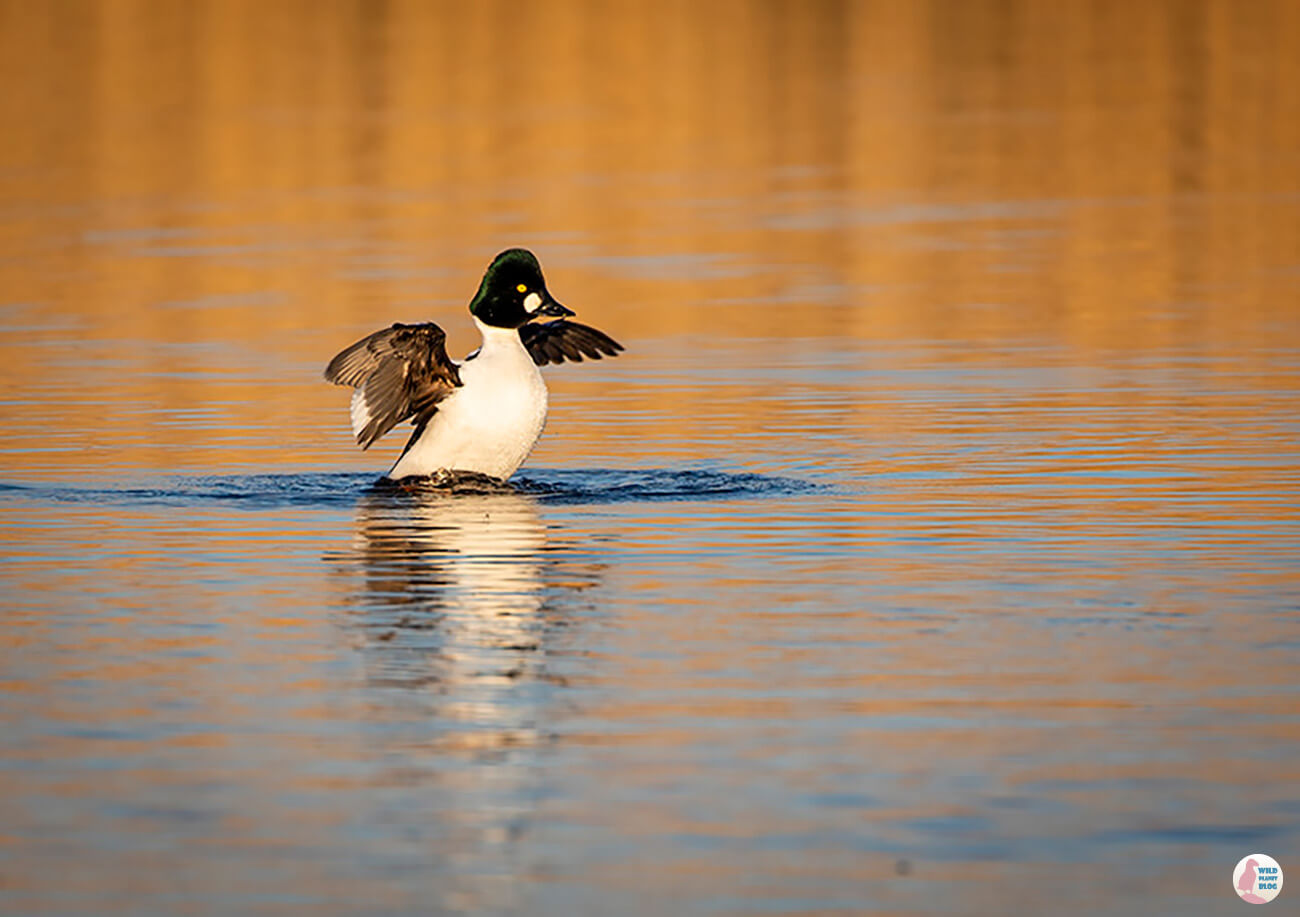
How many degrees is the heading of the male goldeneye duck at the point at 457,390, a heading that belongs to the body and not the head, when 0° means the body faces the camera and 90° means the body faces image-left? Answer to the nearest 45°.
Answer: approximately 315°
